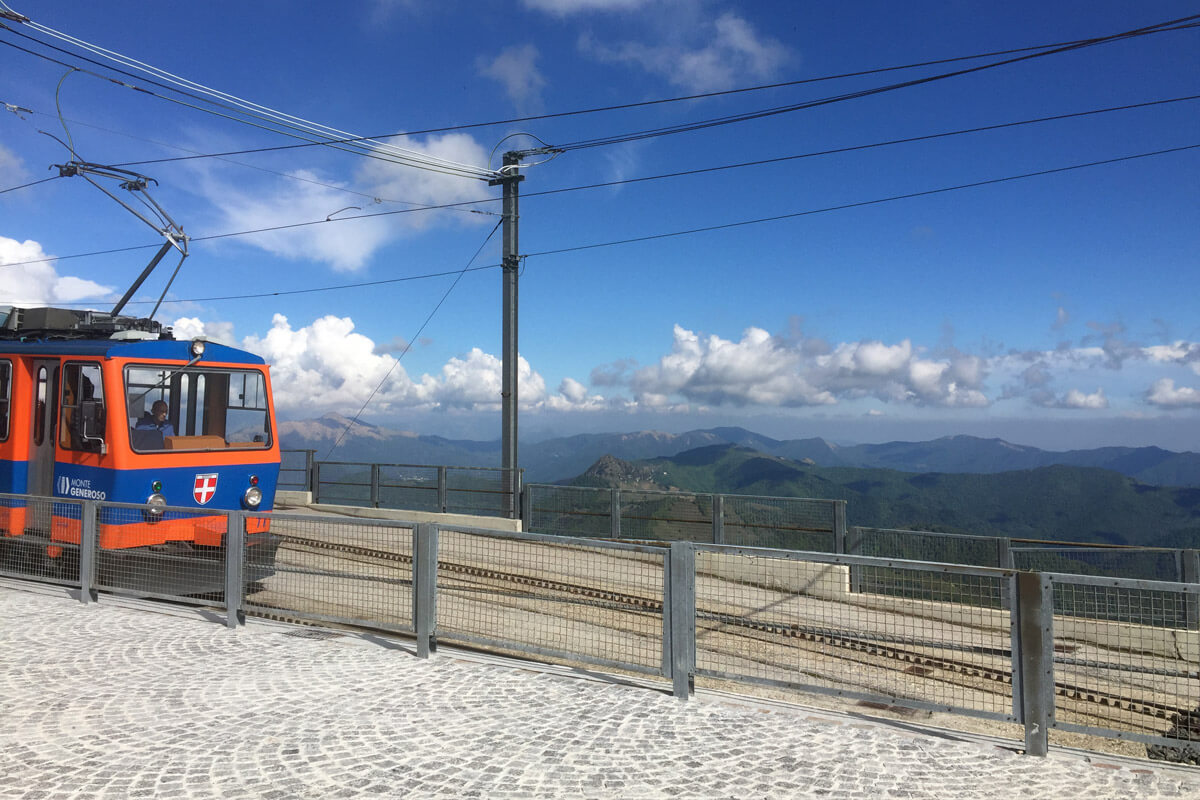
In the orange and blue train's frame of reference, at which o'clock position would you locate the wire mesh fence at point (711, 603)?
The wire mesh fence is roughly at 12 o'clock from the orange and blue train.

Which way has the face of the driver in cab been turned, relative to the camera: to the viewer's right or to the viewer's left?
to the viewer's right

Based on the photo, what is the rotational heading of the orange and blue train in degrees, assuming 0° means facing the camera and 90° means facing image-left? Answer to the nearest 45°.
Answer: approximately 315°

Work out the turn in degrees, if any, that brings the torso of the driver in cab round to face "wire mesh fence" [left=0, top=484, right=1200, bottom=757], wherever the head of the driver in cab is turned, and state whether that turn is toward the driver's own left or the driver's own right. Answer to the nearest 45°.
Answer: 0° — they already face it

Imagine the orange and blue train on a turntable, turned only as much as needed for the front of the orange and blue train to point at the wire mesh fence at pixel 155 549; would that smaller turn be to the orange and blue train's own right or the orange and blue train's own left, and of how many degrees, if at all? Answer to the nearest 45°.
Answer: approximately 45° to the orange and blue train's own right
